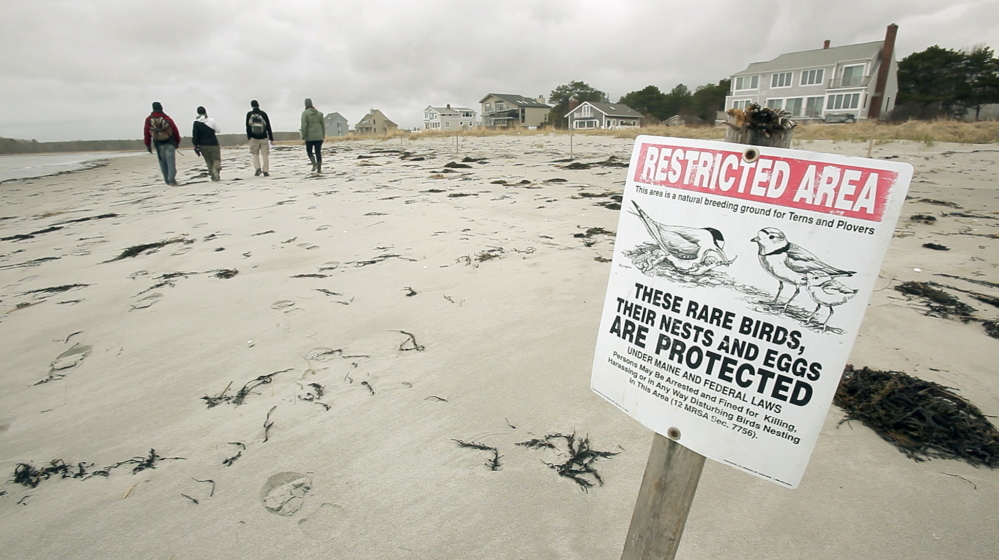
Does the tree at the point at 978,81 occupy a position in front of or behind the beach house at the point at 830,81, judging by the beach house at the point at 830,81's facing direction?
behind

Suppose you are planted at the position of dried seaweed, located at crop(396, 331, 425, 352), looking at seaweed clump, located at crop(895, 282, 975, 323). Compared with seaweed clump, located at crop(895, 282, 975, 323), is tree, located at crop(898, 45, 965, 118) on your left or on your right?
left

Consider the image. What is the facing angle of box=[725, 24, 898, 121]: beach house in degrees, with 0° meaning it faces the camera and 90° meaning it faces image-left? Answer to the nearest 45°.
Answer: approximately 45°

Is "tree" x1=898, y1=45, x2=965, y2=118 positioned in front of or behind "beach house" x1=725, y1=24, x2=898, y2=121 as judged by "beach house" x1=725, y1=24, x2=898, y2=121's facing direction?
behind

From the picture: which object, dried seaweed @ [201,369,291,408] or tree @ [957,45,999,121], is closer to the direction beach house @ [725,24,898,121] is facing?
the dried seaweed

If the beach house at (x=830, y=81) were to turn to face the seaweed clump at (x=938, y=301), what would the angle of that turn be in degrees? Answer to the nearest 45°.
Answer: approximately 45° to its left

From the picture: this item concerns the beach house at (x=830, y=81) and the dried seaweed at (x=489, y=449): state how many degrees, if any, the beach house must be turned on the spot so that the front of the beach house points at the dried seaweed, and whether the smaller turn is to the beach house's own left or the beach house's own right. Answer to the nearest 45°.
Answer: approximately 45° to the beach house's own left

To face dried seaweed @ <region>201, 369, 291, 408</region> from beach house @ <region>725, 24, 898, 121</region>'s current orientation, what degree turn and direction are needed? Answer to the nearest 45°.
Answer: approximately 45° to its left
